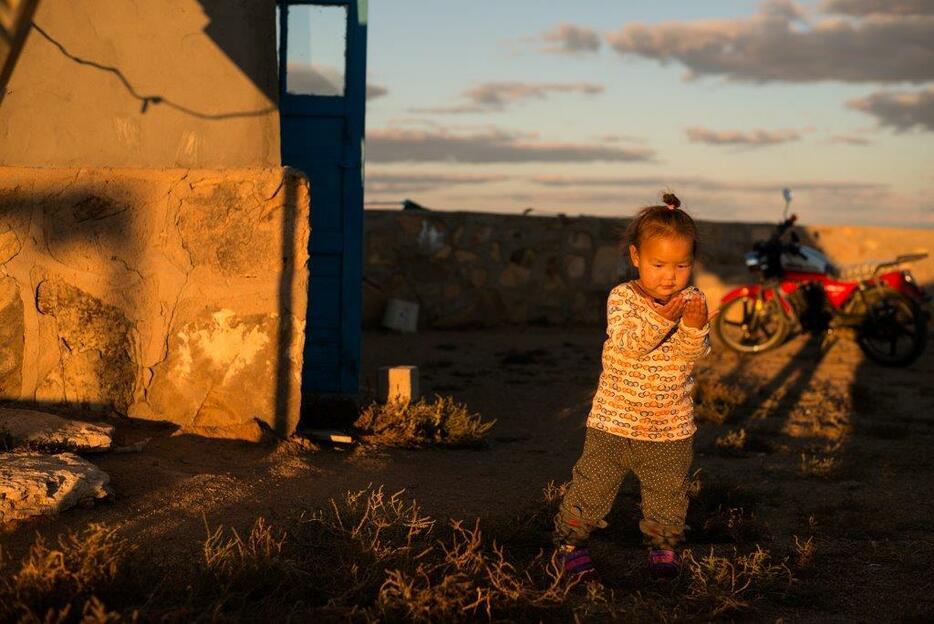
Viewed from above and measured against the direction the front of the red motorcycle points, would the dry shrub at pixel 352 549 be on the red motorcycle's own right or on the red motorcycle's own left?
on the red motorcycle's own left

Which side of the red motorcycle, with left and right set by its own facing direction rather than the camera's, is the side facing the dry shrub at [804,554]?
left

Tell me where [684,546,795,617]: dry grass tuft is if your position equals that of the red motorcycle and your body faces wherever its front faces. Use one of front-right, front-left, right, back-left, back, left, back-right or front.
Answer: left

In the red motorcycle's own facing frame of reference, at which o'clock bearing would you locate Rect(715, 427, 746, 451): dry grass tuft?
The dry grass tuft is roughly at 9 o'clock from the red motorcycle.

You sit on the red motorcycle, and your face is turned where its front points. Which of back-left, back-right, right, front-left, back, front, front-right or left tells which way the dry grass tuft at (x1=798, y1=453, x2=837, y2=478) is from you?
left

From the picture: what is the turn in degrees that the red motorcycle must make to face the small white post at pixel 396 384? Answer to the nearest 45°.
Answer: approximately 45° to its left

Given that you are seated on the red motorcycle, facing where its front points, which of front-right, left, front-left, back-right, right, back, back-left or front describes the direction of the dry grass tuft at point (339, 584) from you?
left

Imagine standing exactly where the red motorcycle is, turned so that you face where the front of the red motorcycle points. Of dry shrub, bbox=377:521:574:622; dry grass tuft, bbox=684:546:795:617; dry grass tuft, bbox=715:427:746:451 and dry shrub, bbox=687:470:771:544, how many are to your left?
4

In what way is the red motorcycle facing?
to the viewer's left

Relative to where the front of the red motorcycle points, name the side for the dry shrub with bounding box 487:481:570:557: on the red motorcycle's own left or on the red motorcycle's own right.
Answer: on the red motorcycle's own left

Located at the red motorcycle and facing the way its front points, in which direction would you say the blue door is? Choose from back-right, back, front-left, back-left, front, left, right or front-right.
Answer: front-left

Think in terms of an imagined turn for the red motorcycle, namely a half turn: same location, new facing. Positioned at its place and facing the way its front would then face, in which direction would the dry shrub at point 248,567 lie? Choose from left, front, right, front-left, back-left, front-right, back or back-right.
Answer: right
